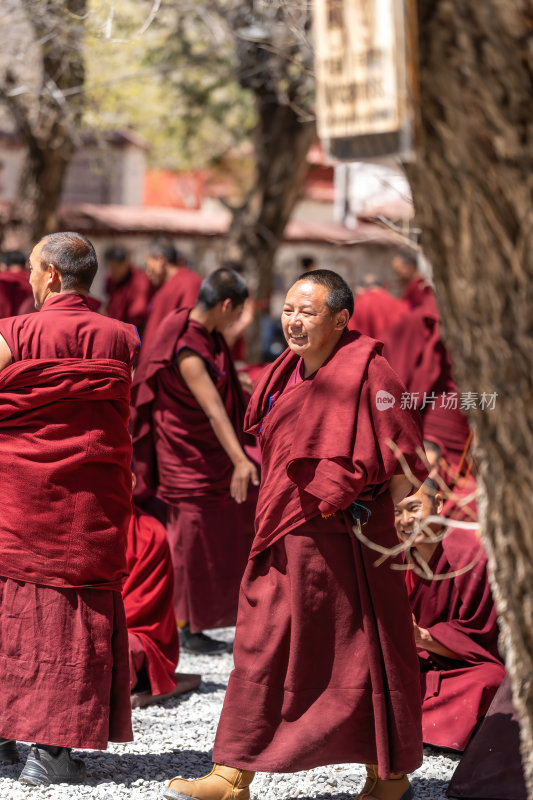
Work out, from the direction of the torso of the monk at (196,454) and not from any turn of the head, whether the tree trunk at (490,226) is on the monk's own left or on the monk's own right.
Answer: on the monk's own right

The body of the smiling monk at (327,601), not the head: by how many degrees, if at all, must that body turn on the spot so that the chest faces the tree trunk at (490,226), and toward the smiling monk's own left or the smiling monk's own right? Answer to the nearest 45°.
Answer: approximately 45° to the smiling monk's own left

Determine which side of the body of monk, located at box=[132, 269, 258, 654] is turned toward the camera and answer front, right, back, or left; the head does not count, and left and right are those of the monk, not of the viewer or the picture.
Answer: right

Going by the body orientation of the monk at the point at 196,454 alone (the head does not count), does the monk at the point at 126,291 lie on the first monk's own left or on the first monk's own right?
on the first monk's own left

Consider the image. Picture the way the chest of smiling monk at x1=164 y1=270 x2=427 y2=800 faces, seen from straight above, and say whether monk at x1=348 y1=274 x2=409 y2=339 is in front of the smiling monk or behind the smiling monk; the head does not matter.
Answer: behind

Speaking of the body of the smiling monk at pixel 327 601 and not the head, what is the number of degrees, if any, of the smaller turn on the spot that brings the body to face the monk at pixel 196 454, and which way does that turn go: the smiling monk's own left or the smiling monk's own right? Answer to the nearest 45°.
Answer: approximately 135° to the smiling monk's own right

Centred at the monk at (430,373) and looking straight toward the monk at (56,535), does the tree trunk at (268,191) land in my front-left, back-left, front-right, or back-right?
back-right
